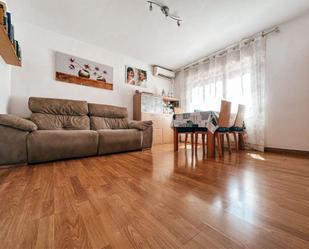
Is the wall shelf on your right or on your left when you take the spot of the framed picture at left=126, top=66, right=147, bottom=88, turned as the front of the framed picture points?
on your right

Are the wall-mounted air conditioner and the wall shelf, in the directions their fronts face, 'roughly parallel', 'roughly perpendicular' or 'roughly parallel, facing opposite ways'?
roughly perpendicular

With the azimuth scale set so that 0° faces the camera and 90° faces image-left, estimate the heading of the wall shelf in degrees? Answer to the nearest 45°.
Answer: approximately 270°

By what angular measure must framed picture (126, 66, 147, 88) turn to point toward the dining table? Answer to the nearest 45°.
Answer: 0° — it already faces it

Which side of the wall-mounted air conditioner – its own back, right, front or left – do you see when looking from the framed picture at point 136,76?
right

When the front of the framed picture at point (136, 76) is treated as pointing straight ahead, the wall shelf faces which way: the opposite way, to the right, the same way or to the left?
to the left

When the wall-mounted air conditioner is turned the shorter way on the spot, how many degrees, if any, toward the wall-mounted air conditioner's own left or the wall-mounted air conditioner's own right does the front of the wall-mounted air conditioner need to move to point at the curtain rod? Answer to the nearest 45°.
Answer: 0° — it already faces it

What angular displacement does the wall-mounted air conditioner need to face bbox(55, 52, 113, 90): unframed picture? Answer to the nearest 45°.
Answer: approximately 90° to its right
